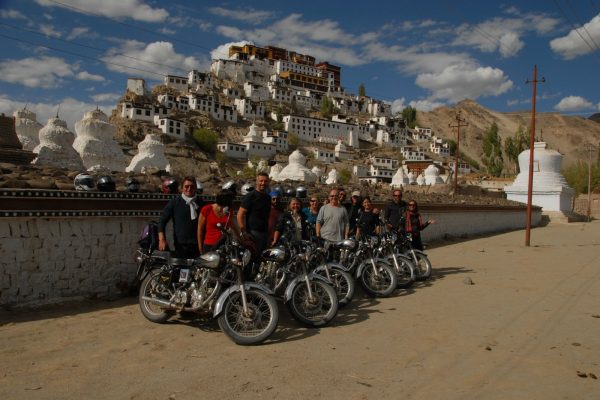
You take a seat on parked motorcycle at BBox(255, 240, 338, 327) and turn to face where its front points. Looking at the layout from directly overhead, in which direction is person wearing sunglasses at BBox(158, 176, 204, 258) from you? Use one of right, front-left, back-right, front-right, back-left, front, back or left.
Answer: back-right

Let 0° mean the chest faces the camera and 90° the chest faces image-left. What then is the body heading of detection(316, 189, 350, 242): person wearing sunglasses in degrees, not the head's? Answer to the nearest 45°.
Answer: approximately 0°

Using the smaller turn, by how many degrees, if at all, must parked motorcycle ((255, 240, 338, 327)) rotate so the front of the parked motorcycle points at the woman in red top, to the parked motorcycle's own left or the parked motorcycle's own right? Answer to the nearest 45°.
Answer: approximately 135° to the parked motorcycle's own right

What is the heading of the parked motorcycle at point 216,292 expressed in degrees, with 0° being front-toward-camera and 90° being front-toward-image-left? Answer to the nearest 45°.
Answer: approximately 315°

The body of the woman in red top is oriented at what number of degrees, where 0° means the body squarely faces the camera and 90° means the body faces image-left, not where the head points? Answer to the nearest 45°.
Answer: approximately 315°

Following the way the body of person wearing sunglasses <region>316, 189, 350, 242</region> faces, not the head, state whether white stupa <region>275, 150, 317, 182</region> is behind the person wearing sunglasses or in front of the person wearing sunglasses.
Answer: behind

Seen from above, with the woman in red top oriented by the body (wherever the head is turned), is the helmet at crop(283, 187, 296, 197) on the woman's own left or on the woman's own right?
on the woman's own left

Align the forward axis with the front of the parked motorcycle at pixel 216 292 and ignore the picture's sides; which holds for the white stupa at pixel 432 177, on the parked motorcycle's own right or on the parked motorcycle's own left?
on the parked motorcycle's own left
